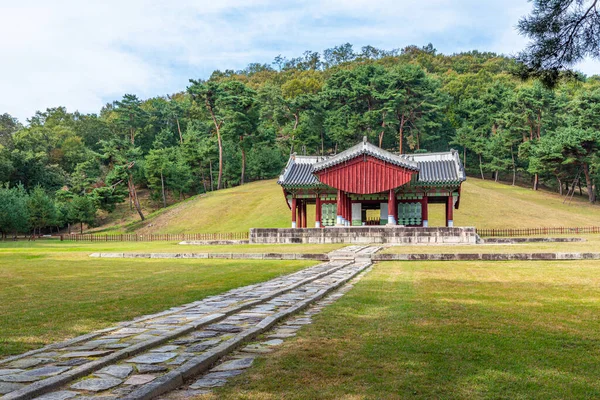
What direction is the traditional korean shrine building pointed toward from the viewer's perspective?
toward the camera

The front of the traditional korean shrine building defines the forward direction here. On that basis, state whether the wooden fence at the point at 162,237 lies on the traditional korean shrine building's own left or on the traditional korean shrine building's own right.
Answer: on the traditional korean shrine building's own right

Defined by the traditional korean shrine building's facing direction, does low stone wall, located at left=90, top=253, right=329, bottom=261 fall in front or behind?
in front

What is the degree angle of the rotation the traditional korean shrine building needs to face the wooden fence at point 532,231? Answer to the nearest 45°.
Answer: approximately 135° to its left

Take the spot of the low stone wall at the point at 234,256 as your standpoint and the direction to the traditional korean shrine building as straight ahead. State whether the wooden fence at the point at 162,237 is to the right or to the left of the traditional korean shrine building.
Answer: left

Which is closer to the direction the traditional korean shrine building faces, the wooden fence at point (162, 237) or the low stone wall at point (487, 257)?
the low stone wall

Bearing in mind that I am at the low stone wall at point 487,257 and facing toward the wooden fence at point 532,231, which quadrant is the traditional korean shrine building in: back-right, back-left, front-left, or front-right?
front-left

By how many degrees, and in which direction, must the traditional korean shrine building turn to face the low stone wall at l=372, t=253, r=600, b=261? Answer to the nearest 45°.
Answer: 0° — it already faces it
